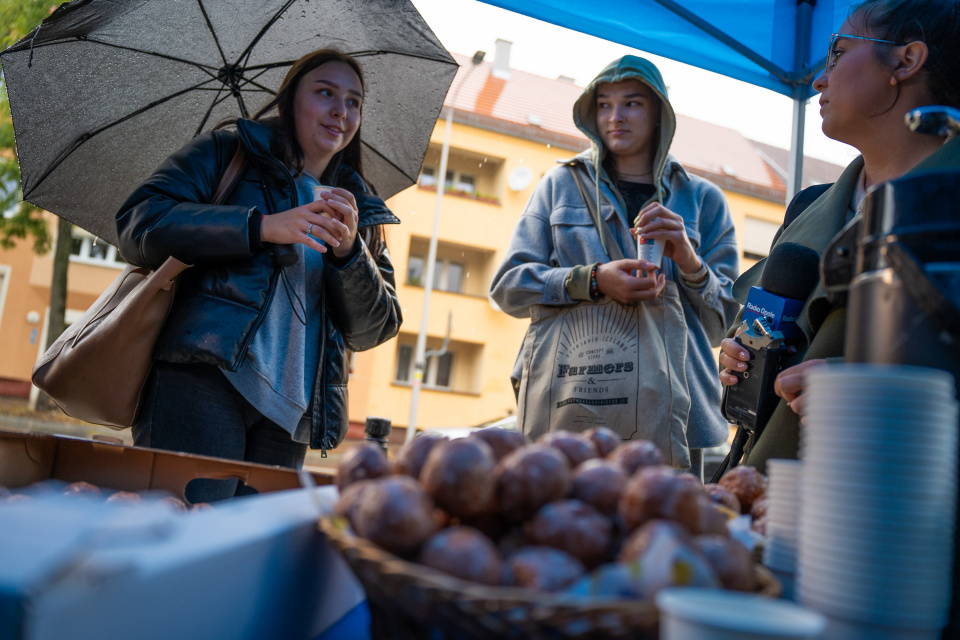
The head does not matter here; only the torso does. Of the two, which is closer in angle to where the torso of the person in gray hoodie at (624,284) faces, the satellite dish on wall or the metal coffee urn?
the metal coffee urn

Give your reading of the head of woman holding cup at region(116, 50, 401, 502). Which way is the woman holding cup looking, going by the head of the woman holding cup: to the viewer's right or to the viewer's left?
to the viewer's right

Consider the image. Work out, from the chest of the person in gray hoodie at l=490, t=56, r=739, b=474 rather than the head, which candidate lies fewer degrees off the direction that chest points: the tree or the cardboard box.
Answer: the cardboard box

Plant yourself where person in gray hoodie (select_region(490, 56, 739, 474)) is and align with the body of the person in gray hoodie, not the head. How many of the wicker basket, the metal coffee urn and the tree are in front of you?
2

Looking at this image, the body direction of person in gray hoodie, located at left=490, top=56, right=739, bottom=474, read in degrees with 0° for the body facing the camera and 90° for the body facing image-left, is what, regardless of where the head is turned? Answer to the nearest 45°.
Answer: approximately 0°

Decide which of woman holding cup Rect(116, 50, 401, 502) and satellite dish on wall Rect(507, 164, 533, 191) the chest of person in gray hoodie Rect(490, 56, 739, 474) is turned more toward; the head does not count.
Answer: the woman holding cup

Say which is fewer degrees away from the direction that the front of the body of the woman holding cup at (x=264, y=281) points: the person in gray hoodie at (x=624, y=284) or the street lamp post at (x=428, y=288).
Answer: the person in gray hoodie
